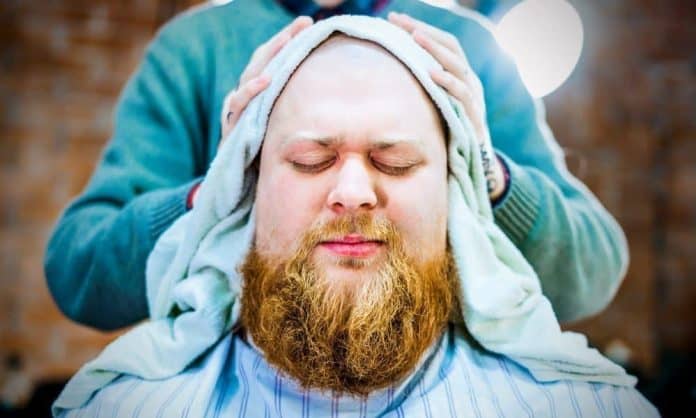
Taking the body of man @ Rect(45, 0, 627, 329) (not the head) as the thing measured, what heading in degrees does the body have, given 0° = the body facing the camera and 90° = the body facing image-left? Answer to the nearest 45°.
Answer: approximately 0°
